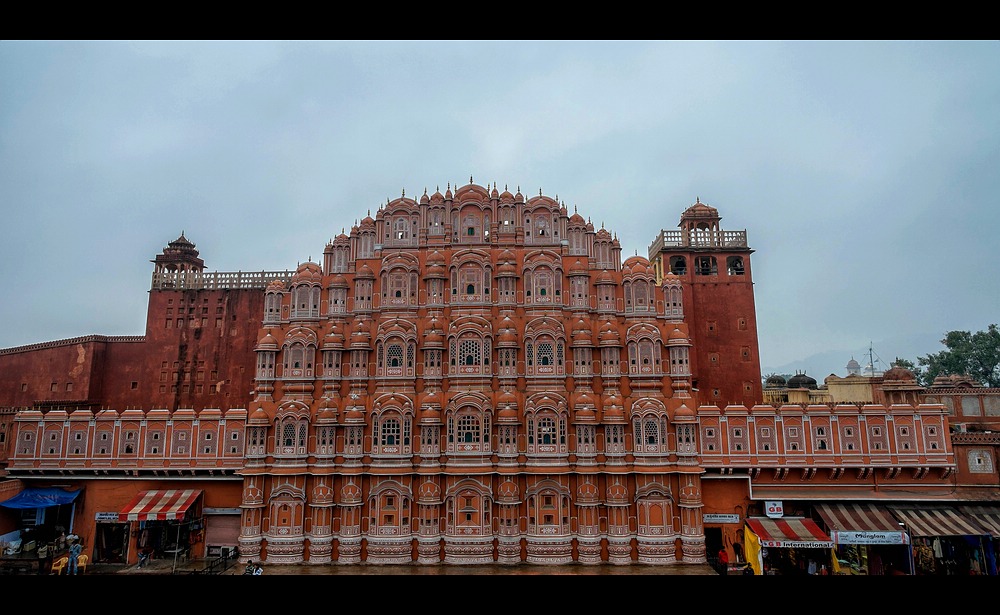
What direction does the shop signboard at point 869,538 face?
toward the camera

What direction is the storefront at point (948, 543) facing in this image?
toward the camera

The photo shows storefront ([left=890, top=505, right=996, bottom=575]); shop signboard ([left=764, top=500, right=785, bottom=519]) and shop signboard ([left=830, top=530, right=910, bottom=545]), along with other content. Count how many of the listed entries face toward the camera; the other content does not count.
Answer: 3

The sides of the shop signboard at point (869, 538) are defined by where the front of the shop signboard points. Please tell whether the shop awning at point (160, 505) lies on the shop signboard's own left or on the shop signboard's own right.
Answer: on the shop signboard's own right

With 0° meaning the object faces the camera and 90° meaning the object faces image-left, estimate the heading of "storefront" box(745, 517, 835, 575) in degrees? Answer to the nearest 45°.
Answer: approximately 0°

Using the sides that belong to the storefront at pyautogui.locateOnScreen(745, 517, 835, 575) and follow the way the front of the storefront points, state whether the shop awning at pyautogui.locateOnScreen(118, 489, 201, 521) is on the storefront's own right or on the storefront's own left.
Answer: on the storefront's own right

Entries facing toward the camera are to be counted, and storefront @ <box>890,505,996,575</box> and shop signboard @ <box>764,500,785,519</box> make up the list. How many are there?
2

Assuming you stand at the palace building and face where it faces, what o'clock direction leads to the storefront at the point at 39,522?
The storefront is roughly at 3 o'clock from the palace building.

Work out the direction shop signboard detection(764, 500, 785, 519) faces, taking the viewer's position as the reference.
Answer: facing the viewer
